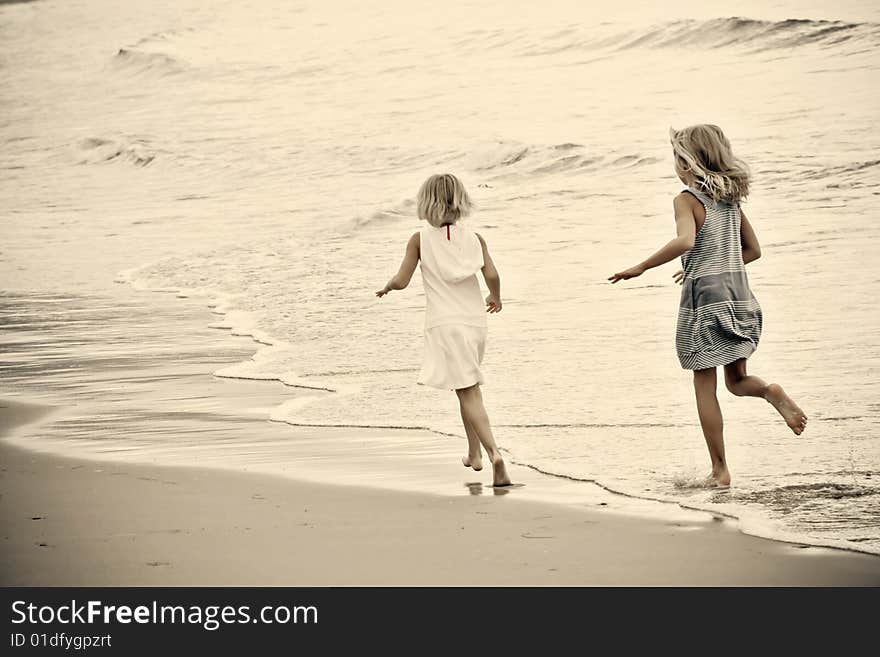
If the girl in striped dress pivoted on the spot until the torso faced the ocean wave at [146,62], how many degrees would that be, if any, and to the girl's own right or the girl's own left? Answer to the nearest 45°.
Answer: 0° — they already face it

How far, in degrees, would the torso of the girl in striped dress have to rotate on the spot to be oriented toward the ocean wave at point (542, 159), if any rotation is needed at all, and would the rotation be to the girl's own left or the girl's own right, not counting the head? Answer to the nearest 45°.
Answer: approximately 45° to the girl's own right

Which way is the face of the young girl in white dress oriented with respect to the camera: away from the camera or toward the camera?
away from the camera

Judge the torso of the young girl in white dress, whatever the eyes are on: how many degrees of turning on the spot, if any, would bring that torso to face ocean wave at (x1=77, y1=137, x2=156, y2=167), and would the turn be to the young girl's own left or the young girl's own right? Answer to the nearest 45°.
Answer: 0° — they already face it

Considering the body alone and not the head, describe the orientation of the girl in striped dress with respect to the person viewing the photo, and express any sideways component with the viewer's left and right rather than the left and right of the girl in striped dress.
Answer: facing away from the viewer and to the left of the viewer

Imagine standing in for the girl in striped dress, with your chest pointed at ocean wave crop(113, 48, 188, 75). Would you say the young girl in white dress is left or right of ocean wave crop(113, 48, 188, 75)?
left

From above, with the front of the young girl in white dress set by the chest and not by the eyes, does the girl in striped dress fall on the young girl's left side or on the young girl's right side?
on the young girl's right side

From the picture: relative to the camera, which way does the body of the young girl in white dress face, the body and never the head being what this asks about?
away from the camera
